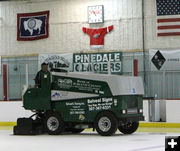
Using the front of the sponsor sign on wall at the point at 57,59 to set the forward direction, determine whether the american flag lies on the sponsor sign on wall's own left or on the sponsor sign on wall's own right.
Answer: on the sponsor sign on wall's own left

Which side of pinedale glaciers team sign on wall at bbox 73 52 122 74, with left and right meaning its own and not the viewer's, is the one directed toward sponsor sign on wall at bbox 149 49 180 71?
left

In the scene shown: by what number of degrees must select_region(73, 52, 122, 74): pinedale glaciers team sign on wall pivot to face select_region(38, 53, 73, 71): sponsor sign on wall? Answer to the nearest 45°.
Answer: approximately 90° to its right

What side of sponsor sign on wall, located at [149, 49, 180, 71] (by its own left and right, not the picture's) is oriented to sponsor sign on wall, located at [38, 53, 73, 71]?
right

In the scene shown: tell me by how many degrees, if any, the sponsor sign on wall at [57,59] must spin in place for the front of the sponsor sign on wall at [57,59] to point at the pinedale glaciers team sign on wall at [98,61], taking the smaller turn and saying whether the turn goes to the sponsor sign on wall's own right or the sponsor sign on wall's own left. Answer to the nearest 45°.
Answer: approximately 90° to the sponsor sign on wall's own left

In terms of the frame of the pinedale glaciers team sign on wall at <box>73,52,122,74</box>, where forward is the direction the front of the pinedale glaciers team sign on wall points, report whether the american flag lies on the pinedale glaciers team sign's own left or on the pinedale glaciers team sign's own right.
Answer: on the pinedale glaciers team sign's own left

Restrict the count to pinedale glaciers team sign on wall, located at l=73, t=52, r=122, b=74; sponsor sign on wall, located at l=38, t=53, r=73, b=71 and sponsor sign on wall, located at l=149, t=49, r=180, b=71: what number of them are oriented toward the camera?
3

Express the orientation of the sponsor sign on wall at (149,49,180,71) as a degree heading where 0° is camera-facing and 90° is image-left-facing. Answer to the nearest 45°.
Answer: approximately 0°
